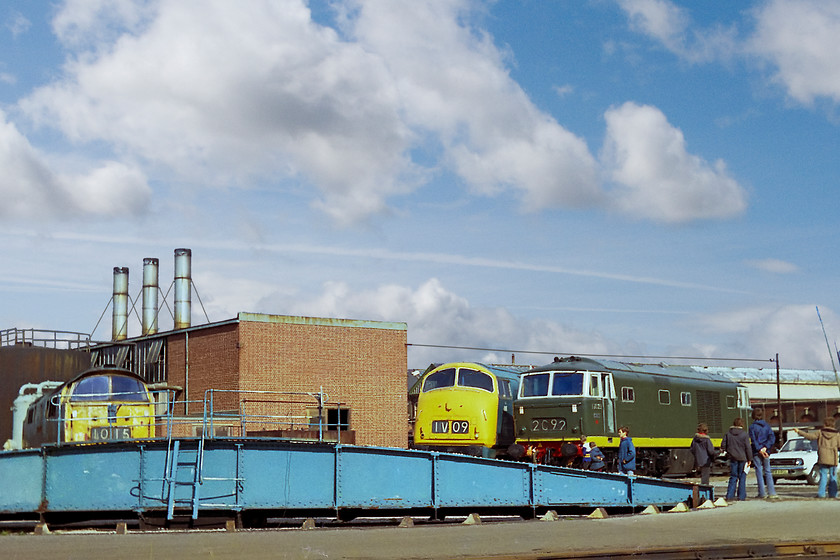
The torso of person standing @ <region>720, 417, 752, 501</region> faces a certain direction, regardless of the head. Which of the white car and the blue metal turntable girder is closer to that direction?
the white car

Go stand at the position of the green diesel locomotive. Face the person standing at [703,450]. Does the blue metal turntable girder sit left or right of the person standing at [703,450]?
right

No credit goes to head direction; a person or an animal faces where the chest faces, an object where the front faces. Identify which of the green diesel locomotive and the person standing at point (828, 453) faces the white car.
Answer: the person standing

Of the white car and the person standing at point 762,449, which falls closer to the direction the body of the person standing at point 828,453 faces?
the white car

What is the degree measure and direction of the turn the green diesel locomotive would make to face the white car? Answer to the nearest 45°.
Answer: approximately 180°

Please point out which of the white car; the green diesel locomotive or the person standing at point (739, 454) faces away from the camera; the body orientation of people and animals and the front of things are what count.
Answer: the person standing

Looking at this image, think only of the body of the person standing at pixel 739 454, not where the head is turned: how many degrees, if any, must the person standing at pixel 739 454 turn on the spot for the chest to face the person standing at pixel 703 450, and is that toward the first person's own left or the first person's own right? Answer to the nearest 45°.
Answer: approximately 45° to the first person's own left

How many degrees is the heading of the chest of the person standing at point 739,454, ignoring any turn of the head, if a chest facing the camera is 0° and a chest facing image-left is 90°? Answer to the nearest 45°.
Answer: approximately 180°

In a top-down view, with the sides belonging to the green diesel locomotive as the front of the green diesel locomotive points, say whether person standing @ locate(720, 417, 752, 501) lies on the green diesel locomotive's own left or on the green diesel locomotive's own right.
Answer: on the green diesel locomotive's own left

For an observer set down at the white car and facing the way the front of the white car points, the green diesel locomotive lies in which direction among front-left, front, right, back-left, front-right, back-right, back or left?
right

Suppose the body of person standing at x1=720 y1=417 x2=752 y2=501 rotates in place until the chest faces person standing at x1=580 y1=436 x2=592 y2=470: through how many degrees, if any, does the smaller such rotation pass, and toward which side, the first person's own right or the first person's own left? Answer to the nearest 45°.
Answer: approximately 45° to the first person's own left

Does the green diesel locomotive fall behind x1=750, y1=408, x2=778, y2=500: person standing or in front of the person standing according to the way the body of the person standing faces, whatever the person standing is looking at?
in front

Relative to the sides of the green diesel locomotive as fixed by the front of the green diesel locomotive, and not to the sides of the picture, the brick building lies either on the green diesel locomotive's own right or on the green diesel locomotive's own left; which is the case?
on the green diesel locomotive's own right
